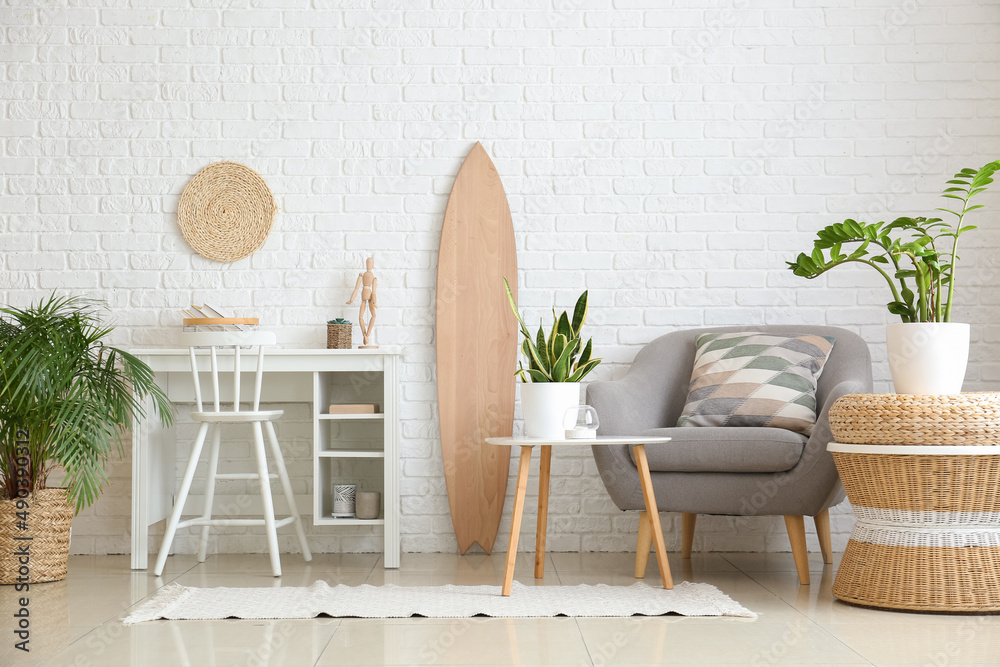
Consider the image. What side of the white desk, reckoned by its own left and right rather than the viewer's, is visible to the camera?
front

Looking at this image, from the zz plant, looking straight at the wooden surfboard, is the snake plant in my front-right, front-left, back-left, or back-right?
front-left

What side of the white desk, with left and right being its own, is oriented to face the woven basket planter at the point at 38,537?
right

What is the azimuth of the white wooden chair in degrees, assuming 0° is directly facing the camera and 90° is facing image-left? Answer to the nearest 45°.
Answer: approximately 180°

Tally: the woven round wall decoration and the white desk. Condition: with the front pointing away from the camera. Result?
0

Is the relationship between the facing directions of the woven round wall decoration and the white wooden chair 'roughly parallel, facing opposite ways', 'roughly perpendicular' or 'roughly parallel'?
roughly parallel, facing opposite ways

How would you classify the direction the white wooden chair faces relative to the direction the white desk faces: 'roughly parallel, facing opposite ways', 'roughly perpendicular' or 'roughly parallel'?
roughly parallel, facing opposite ways

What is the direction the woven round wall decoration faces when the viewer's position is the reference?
facing the viewer
